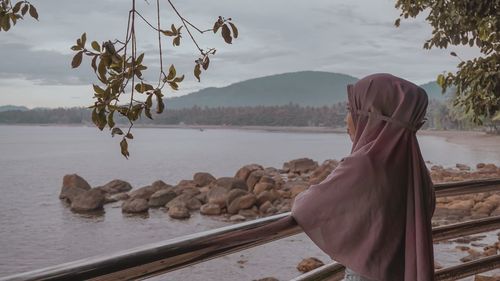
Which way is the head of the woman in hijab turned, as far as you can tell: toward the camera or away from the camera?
away from the camera

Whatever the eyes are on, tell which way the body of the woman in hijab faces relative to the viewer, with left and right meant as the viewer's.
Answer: facing away from the viewer and to the left of the viewer

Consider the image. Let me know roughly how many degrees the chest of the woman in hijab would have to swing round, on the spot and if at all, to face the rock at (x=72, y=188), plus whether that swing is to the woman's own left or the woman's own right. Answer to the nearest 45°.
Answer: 0° — they already face it

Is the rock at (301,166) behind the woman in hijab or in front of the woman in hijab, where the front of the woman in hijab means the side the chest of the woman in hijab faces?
in front

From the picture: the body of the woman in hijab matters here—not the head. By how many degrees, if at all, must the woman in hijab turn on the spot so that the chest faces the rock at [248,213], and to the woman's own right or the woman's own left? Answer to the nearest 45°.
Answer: approximately 45° to the woman's own right

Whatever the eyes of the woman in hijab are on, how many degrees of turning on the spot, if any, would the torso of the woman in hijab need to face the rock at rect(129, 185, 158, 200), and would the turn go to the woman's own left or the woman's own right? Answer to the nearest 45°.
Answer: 0° — they already face it

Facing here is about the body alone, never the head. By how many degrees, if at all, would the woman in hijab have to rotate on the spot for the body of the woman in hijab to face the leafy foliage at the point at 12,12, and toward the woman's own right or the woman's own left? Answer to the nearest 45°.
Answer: approximately 45° to the woman's own left

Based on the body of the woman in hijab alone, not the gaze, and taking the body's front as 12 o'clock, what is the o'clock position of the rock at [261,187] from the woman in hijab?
The rock is roughly at 1 o'clock from the woman in hijab.

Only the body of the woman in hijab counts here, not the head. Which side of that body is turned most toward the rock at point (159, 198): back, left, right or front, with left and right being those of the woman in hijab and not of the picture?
front

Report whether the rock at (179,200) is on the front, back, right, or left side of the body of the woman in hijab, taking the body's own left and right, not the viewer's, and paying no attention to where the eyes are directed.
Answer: front
